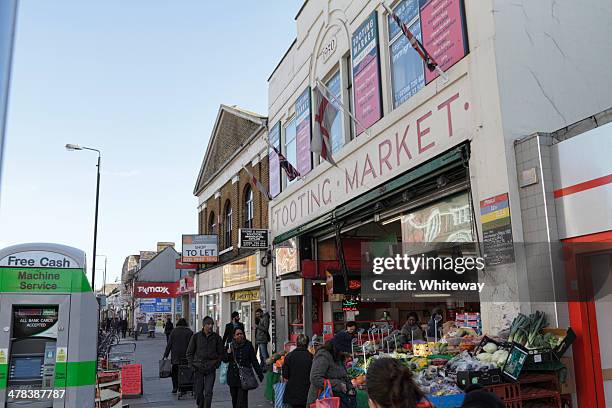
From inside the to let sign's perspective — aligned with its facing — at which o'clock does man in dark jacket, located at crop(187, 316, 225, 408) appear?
The man in dark jacket is roughly at 12 o'clock from the to let sign.

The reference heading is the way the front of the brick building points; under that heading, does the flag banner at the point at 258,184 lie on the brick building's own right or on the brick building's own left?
on the brick building's own left

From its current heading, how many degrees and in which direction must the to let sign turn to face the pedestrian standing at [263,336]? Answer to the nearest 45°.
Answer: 0° — it already faces them

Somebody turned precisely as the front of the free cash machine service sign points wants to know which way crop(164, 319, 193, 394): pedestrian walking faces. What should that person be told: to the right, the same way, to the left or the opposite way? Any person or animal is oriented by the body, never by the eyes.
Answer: the opposite way

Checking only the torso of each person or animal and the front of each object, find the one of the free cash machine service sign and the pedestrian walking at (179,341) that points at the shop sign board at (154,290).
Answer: the pedestrian walking
